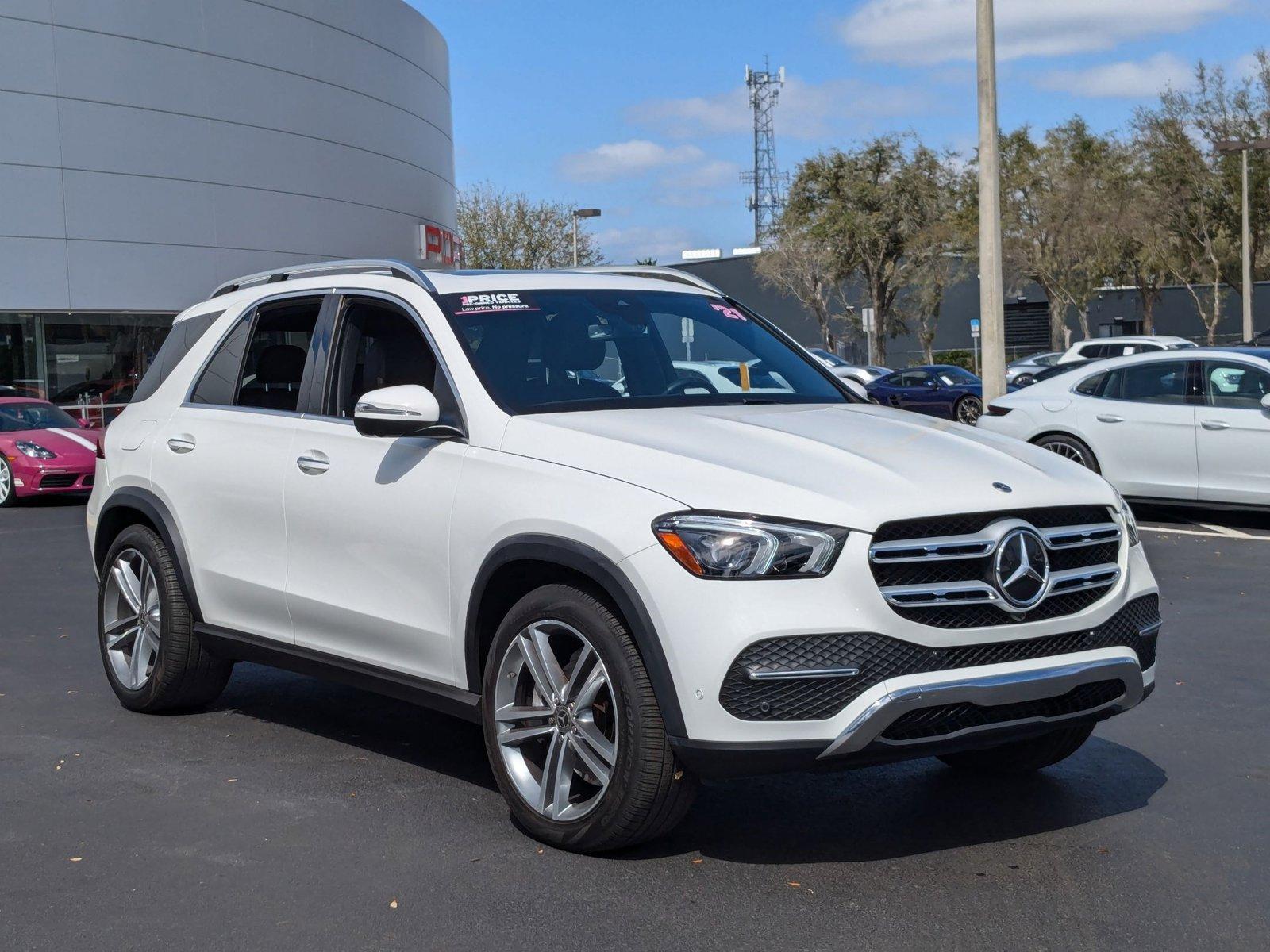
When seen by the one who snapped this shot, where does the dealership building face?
facing to the right of the viewer

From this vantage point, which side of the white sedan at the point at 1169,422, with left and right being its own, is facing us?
right

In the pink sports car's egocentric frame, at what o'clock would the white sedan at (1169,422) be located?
The white sedan is roughly at 12 o'clock from the pink sports car.

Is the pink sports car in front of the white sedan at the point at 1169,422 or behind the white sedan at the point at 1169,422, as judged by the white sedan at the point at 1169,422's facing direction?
behind

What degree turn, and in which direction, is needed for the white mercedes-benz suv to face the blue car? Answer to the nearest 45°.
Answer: approximately 135° to its left

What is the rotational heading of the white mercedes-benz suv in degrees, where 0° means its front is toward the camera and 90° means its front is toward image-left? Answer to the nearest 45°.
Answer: approximately 315°

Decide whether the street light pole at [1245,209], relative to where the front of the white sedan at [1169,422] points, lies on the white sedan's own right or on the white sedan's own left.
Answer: on the white sedan's own left
